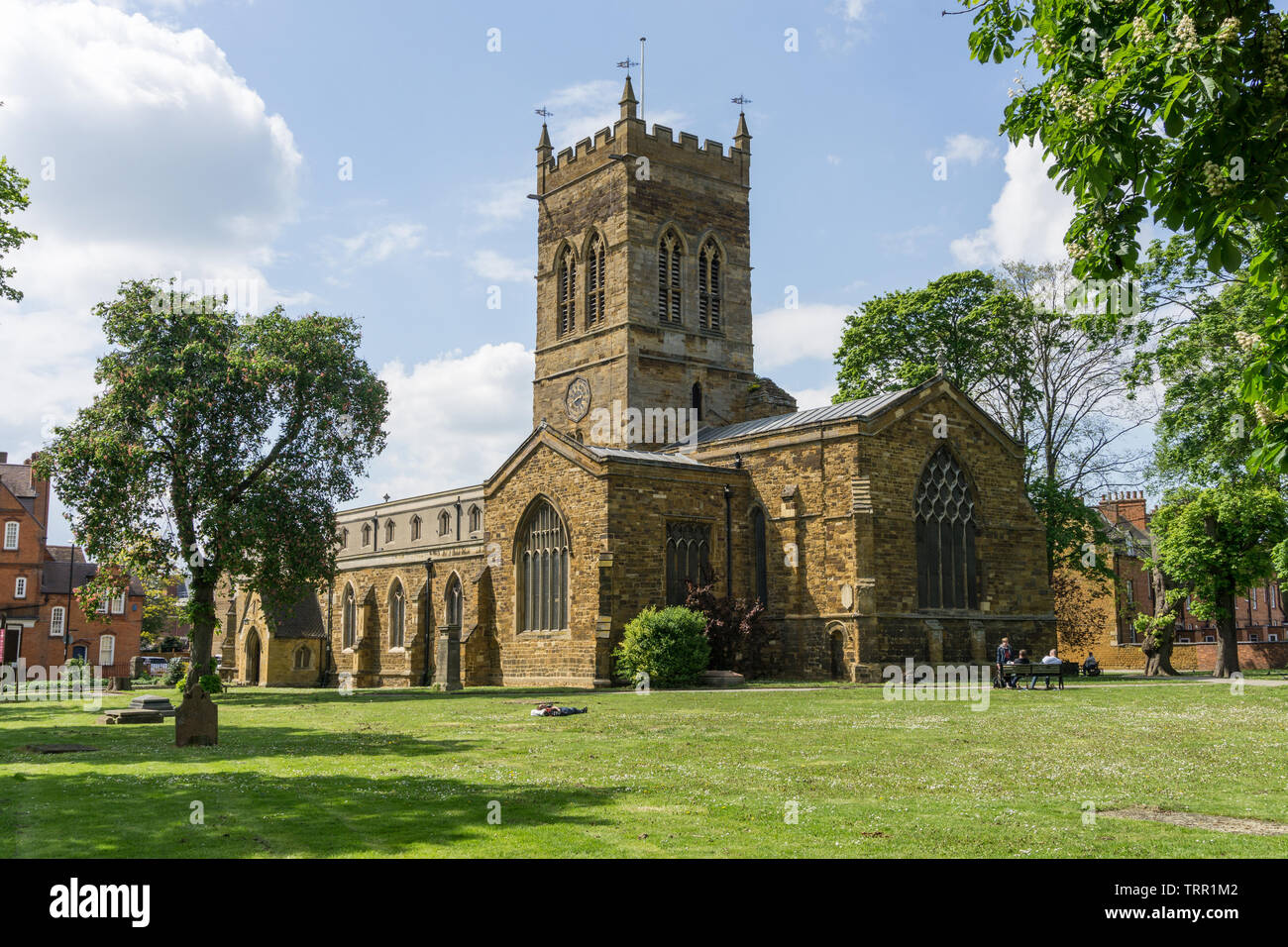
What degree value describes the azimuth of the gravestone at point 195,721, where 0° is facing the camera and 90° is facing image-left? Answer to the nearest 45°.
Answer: approximately 0°

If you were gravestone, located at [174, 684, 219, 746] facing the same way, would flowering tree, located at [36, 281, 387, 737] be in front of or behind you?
behind

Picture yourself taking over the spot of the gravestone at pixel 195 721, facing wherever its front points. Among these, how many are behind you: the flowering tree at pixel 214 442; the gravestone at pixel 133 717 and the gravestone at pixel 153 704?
3

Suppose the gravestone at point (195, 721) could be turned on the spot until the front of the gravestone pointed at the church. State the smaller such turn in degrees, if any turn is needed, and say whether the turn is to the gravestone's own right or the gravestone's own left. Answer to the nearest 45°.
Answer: approximately 135° to the gravestone's own left

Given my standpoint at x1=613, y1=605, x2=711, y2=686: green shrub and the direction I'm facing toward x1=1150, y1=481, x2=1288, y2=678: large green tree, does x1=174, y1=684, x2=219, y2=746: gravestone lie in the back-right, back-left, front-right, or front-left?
back-right

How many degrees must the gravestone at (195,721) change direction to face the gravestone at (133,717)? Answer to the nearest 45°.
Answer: approximately 180°

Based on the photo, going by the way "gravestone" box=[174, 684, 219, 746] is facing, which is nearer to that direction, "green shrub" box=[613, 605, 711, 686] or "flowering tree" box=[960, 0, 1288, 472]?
the flowering tree

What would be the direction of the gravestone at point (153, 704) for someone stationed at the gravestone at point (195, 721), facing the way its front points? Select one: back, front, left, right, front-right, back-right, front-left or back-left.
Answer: back

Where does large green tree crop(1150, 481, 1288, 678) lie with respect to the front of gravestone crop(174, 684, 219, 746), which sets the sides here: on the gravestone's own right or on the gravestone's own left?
on the gravestone's own left

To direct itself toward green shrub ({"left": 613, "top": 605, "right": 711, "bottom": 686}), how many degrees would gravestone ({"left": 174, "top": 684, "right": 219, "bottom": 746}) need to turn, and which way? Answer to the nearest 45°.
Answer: approximately 135° to its left
